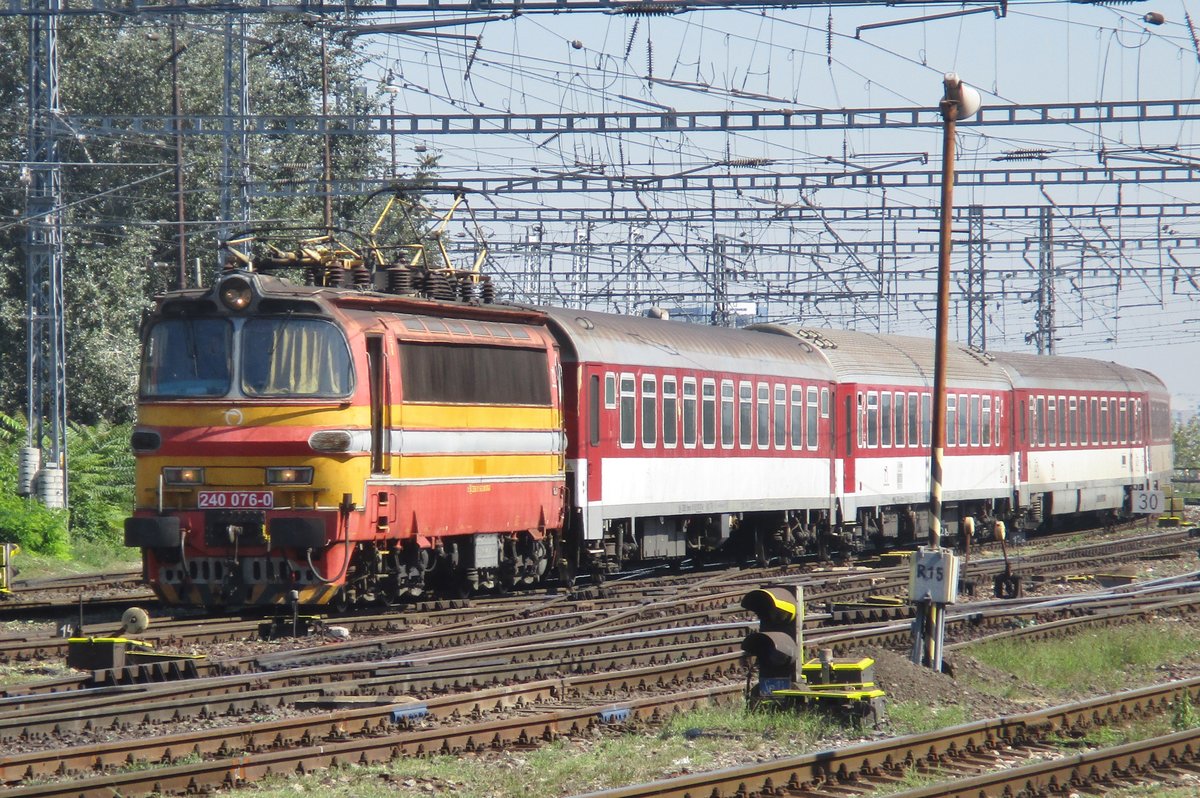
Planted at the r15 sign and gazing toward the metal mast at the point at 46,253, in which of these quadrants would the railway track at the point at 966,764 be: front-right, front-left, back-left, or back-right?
back-left

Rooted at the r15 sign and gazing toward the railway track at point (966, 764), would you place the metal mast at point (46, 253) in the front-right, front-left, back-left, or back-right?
back-right

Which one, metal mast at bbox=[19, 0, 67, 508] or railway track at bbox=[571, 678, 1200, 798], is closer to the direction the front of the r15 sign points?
the railway track

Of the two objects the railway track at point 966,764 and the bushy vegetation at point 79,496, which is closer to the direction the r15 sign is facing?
the railway track

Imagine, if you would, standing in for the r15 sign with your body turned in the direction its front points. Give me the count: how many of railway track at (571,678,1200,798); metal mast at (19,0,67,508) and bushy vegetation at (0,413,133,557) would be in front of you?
1

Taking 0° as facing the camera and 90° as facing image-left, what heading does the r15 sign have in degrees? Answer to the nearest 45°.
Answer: approximately 0°

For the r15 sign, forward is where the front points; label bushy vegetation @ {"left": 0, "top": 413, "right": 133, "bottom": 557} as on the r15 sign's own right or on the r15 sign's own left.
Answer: on the r15 sign's own right

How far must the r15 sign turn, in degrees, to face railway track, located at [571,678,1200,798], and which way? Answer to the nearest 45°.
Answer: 0° — it already faces it

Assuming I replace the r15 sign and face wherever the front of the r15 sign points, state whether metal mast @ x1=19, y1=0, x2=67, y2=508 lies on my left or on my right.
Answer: on my right
